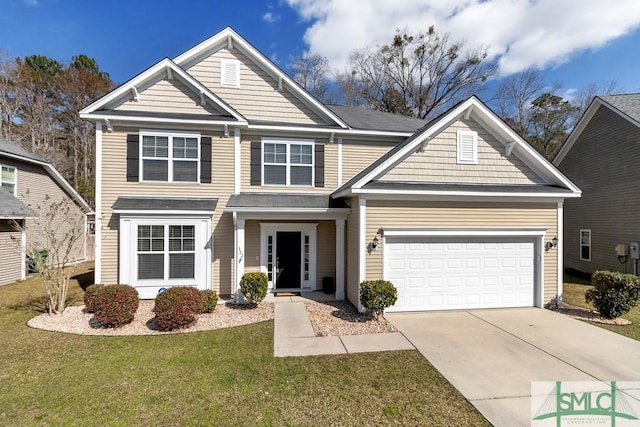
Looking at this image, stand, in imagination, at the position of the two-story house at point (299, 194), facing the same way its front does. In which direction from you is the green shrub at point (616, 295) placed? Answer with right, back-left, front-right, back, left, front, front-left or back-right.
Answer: left

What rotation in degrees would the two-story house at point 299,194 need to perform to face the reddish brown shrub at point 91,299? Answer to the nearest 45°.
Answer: approximately 45° to its right

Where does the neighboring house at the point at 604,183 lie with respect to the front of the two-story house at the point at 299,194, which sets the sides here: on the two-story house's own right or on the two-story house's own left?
on the two-story house's own left

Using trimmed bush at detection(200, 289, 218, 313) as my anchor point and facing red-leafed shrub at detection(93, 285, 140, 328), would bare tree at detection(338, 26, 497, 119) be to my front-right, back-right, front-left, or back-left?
back-right

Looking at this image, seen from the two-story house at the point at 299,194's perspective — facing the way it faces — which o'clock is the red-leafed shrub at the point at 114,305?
The red-leafed shrub is roughly at 2 o'clock from the two-story house.

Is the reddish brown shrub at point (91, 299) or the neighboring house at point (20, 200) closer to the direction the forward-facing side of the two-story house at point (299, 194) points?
the reddish brown shrub

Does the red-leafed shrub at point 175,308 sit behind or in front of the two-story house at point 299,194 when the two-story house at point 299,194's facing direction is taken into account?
in front

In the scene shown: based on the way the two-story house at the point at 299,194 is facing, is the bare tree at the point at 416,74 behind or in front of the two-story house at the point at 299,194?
behind

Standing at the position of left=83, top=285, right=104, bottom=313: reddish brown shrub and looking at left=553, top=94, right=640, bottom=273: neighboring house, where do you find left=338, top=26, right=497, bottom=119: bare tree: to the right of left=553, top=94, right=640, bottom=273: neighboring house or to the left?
left

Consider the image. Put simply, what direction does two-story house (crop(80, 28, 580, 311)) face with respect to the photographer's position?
facing the viewer

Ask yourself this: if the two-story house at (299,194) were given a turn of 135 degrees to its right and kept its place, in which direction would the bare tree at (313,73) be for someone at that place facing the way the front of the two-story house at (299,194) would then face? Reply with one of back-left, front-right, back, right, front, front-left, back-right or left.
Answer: front-right
